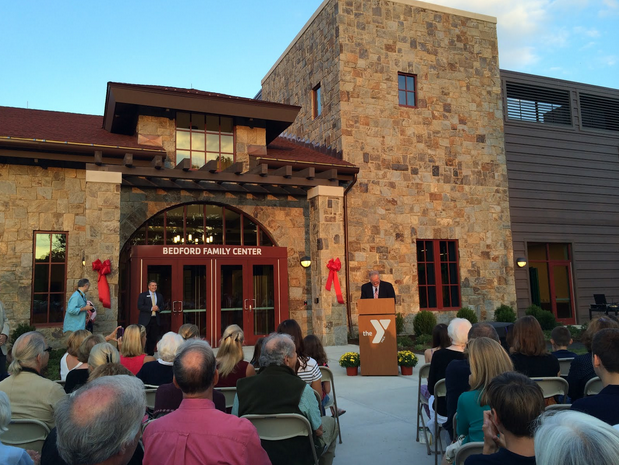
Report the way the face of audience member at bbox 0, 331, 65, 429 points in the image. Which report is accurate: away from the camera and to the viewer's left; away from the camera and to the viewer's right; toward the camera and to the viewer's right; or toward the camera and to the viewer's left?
away from the camera and to the viewer's right

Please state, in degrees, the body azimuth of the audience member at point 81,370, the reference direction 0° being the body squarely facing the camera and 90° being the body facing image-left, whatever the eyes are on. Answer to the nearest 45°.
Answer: approximately 225°

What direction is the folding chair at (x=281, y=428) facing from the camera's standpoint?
away from the camera

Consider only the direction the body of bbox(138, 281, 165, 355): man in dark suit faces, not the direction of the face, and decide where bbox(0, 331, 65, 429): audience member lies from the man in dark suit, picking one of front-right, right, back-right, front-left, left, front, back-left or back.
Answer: front-right

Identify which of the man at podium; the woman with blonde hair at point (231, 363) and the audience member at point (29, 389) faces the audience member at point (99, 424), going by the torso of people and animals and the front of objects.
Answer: the man at podium

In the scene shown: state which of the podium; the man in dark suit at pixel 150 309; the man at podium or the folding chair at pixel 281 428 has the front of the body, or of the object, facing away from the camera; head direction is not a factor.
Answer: the folding chair

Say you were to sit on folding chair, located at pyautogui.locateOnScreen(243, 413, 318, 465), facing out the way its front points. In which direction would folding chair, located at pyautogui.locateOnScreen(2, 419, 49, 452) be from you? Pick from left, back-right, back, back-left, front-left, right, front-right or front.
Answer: left

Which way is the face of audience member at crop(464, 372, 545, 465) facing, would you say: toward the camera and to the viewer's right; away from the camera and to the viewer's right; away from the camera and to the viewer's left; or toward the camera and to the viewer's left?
away from the camera and to the viewer's left

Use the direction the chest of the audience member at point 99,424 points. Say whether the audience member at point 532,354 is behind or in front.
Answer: in front

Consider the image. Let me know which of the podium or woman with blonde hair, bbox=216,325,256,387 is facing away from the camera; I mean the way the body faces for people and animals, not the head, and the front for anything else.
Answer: the woman with blonde hair

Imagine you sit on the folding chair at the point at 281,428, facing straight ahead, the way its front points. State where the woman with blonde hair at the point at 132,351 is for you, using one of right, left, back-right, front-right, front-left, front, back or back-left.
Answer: front-left

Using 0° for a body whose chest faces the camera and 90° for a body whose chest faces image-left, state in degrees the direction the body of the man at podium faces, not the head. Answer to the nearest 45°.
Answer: approximately 0°

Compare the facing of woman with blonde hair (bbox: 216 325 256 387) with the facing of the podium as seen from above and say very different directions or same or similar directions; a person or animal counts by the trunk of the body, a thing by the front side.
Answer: very different directions

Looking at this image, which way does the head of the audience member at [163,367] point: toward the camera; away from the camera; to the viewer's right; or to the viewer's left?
away from the camera

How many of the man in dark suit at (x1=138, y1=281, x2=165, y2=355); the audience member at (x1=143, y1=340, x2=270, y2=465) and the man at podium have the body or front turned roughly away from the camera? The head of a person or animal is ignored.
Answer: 1

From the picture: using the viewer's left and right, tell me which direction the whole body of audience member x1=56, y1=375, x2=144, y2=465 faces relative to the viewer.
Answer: facing away from the viewer and to the right of the viewer

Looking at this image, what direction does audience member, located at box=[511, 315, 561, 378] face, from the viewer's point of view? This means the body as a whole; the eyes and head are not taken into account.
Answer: away from the camera

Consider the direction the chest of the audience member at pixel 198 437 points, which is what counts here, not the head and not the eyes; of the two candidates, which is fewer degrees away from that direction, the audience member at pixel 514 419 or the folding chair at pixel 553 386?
the folding chair
